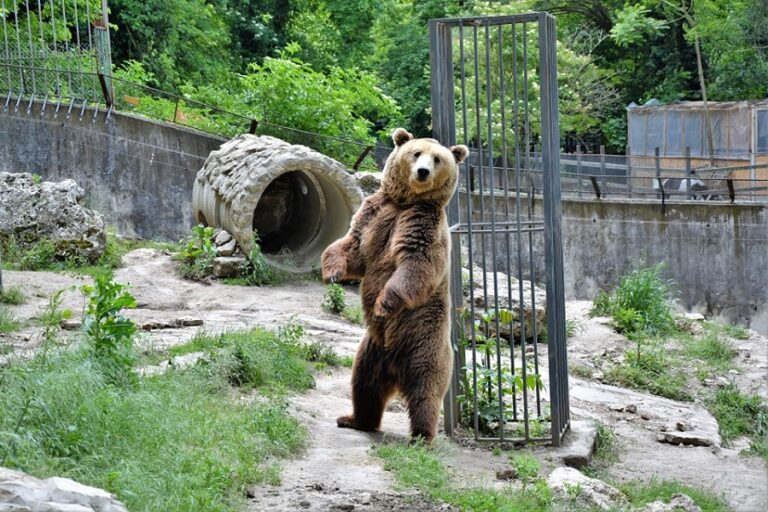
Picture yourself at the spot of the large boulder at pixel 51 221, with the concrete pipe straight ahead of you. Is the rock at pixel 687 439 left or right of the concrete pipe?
right

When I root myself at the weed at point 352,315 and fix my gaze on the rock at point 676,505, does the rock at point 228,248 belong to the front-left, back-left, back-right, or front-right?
back-right

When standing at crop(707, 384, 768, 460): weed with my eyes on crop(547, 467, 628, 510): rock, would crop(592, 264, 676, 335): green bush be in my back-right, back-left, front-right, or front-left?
back-right

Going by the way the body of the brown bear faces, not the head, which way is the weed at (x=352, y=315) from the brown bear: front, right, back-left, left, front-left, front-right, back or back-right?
back-right

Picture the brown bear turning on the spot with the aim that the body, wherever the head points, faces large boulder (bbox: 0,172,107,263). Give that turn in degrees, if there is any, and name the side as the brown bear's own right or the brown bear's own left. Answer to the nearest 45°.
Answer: approximately 90° to the brown bear's own right

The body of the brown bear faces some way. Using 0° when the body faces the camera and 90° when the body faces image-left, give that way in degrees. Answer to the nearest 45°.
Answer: approximately 45°

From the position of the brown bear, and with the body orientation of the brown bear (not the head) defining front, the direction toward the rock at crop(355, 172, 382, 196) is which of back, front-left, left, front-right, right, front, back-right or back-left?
back-right

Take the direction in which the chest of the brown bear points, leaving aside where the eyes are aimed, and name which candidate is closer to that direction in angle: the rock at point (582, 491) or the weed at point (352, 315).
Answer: the rock

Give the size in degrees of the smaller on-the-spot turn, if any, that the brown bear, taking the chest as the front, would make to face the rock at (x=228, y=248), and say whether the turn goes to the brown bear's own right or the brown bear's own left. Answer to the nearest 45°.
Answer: approximately 135° to the brown bear's own right

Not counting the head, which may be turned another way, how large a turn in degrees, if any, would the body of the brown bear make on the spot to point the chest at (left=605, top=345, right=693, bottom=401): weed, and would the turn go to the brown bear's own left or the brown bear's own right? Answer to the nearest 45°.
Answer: approximately 180°

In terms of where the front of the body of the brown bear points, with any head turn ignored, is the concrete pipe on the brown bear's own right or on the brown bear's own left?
on the brown bear's own right
